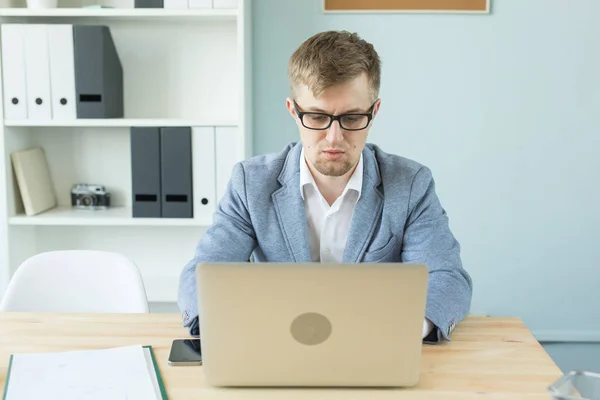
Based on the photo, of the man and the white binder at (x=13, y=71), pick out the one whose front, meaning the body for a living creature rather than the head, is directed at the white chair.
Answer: the white binder

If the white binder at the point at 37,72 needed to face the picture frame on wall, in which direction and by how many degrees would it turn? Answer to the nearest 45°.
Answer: approximately 90° to its left

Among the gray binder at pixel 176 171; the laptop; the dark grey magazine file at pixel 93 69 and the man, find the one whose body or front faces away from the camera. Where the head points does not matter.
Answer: the laptop

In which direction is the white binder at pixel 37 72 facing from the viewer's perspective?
toward the camera

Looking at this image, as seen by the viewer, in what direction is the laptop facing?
away from the camera

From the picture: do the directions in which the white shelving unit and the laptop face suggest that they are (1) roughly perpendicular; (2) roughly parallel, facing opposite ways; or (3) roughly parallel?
roughly parallel, facing opposite ways

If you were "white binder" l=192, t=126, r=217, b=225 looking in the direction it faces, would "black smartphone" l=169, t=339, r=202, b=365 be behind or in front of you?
in front

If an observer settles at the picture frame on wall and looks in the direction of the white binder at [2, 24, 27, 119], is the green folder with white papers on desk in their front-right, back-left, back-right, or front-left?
front-left

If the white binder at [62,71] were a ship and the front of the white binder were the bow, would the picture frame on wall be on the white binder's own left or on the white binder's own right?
on the white binder's own left

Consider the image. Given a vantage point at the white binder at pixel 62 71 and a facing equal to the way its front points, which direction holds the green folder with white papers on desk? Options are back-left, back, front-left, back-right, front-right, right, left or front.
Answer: front

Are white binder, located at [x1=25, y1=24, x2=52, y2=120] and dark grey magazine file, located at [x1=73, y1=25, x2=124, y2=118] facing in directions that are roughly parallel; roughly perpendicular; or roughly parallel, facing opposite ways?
roughly parallel

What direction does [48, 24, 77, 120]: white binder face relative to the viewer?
toward the camera

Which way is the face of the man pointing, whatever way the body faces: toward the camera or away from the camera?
toward the camera

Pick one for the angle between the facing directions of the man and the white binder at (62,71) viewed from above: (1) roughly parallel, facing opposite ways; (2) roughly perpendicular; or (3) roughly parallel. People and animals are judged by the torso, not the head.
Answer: roughly parallel

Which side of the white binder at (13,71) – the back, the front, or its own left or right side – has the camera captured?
front

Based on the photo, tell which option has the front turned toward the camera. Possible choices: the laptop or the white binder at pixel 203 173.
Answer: the white binder

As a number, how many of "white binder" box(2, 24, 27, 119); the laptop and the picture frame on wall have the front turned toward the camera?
2

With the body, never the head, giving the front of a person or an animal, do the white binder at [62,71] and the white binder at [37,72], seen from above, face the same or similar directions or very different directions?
same or similar directions
